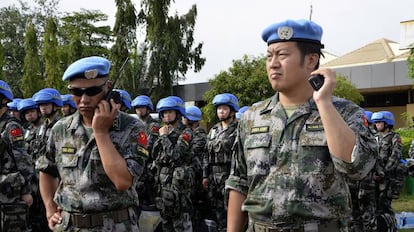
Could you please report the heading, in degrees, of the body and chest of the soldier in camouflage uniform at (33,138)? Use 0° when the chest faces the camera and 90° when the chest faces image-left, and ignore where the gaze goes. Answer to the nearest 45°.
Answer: approximately 45°

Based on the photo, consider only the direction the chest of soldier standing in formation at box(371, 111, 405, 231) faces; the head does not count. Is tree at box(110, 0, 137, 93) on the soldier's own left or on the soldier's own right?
on the soldier's own right

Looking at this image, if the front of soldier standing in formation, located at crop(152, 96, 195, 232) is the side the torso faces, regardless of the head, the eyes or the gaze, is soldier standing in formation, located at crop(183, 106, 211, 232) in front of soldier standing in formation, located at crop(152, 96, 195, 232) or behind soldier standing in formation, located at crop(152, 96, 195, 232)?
behind

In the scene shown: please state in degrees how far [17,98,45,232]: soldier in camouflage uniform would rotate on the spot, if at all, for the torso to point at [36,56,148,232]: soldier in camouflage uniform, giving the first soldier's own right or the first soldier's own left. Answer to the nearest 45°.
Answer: approximately 45° to the first soldier's own left

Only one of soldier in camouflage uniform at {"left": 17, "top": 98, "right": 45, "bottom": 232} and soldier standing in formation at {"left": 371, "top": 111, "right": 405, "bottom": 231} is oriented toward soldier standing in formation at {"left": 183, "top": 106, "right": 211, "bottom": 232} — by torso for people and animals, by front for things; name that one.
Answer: soldier standing in formation at {"left": 371, "top": 111, "right": 405, "bottom": 231}

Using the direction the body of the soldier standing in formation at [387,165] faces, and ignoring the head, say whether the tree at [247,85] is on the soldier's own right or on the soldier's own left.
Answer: on the soldier's own right

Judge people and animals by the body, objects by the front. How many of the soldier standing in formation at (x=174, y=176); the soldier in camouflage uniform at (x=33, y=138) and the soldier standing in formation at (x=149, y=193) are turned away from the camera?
0

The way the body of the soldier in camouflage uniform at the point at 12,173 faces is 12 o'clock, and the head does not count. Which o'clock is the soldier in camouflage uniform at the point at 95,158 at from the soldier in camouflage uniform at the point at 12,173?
the soldier in camouflage uniform at the point at 95,158 is roughly at 10 o'clock from the soldier in camouflage uniform at the point at 12,173.

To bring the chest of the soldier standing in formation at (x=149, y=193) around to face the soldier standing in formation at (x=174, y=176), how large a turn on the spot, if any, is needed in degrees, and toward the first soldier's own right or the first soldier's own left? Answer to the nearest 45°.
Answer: approximately 90° to the first soldier's own left

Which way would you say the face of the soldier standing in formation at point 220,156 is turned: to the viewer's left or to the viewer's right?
to the viewer's left

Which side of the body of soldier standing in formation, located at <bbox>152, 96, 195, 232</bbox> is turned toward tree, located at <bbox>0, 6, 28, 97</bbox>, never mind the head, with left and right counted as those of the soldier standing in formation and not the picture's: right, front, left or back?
right

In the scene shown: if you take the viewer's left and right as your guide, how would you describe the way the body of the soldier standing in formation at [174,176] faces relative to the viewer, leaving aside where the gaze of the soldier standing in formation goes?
facing the viewer and to the left of the viewer
